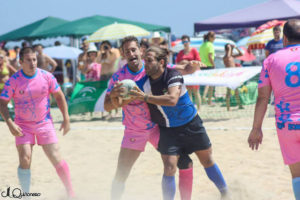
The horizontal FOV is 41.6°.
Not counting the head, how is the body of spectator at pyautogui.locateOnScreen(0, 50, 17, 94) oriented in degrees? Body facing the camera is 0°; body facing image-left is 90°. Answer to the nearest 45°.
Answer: approximately 0°

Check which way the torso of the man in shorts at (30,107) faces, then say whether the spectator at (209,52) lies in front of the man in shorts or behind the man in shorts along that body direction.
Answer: behind

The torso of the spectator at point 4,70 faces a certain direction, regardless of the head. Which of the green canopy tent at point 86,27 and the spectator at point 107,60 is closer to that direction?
the spectator

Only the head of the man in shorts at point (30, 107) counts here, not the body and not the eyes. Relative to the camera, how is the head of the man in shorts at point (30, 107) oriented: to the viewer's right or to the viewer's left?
to the viewer's right

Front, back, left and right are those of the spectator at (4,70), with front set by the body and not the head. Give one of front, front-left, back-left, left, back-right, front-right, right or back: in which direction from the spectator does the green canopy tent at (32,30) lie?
back

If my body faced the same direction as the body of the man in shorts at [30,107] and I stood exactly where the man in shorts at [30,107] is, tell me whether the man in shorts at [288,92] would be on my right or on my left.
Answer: on my left

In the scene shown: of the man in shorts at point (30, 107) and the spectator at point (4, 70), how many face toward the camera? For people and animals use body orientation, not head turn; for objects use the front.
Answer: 2

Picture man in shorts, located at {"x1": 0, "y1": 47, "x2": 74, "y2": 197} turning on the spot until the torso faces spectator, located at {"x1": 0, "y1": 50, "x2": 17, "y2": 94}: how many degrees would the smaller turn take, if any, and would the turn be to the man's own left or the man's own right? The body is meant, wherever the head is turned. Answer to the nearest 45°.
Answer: approximately 180°

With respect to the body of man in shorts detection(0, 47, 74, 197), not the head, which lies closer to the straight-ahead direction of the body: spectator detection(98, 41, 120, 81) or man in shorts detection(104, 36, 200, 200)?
the man in shorts

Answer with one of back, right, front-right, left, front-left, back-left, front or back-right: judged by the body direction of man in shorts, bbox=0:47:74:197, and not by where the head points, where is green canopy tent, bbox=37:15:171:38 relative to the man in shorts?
back

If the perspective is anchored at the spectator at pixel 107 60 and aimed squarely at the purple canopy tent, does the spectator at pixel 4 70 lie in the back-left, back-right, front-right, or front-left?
back-left

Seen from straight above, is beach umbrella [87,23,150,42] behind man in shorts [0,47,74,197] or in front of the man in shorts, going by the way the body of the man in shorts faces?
behind
